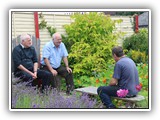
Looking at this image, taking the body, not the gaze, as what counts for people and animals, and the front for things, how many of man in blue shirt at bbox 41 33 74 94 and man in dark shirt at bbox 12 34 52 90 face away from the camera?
0

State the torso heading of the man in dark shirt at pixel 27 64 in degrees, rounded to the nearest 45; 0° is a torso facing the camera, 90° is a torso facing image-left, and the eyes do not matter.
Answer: approximately 315°

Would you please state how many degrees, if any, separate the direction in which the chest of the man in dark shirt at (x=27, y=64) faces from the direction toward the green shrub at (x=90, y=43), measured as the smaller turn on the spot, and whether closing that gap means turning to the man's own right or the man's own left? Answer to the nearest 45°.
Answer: approximately 45° to the man's own left

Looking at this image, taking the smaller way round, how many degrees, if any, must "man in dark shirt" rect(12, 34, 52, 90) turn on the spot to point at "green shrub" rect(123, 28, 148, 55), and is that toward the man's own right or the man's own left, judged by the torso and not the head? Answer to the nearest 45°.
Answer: approximately 45° to the man's own left

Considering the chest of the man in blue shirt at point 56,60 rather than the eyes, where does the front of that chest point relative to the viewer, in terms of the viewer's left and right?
facing the viewer and to the right of the viewer
